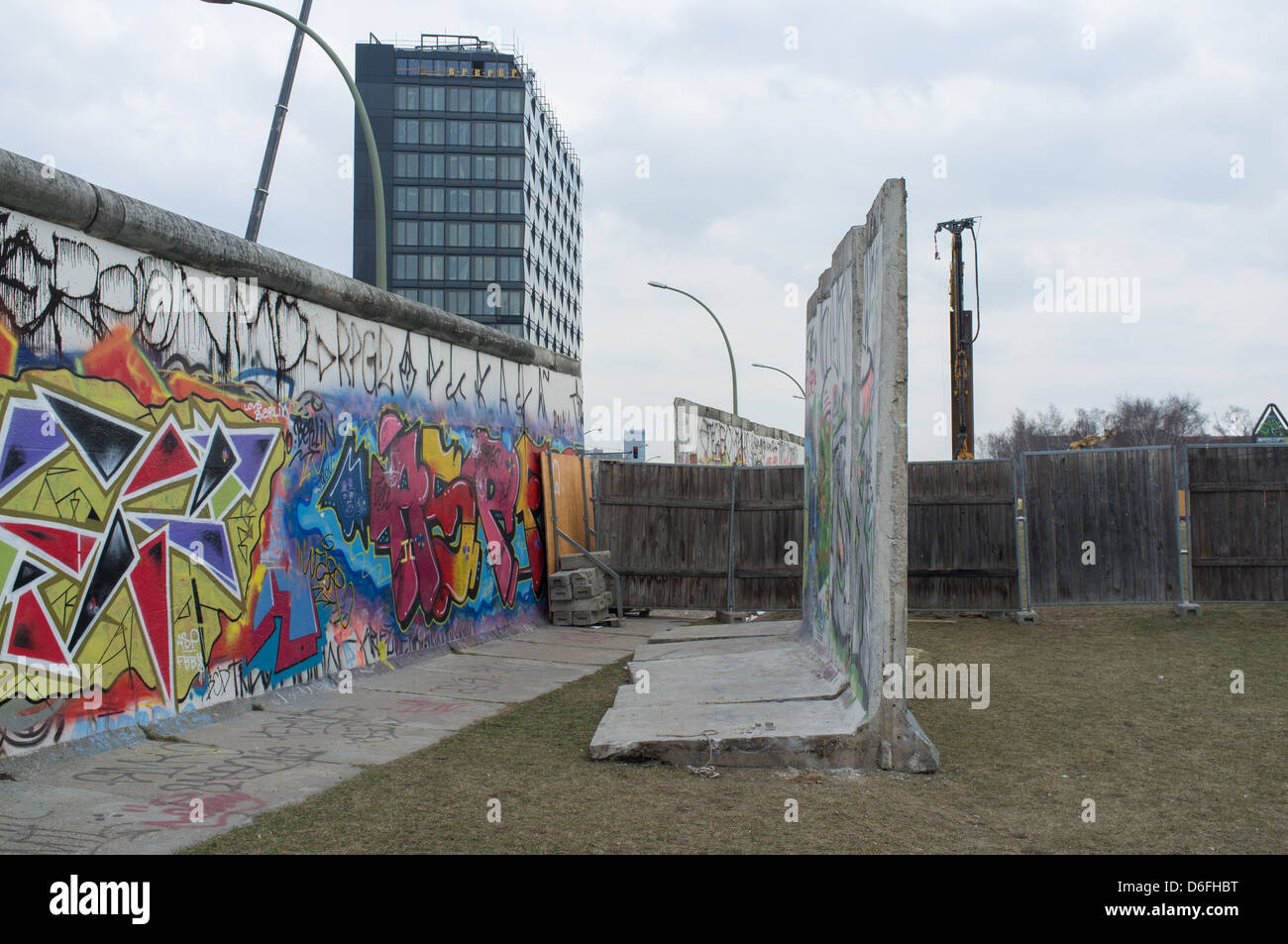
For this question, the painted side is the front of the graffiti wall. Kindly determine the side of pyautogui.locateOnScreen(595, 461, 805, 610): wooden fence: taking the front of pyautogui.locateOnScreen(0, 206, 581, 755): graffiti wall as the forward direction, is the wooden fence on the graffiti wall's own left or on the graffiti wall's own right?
on the graffiti wall's own left

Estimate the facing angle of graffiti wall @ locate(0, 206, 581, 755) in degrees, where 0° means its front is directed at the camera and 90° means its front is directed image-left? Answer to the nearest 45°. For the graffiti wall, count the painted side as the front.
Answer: approximately 315°

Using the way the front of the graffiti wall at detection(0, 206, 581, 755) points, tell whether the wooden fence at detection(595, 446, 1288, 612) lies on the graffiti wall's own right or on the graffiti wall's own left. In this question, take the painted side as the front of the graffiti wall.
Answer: on the graffiti wall's own left

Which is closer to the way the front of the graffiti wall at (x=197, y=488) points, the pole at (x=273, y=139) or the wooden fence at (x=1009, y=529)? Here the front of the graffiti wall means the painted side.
the wooden fence

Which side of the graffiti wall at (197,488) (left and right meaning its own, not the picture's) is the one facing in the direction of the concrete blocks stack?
left

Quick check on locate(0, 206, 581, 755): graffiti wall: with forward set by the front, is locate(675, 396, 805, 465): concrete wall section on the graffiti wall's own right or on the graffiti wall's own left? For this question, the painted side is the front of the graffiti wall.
on the graffiti wall's own left

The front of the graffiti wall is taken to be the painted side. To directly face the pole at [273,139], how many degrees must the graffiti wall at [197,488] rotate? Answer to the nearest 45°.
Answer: approximately 135° to its left

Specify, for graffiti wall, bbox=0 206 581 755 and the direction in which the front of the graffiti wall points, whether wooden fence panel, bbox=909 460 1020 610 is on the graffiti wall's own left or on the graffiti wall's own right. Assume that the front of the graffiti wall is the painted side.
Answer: on the graffiti wall's own left

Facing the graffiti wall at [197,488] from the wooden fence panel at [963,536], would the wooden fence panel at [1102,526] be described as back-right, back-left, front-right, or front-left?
back-left
